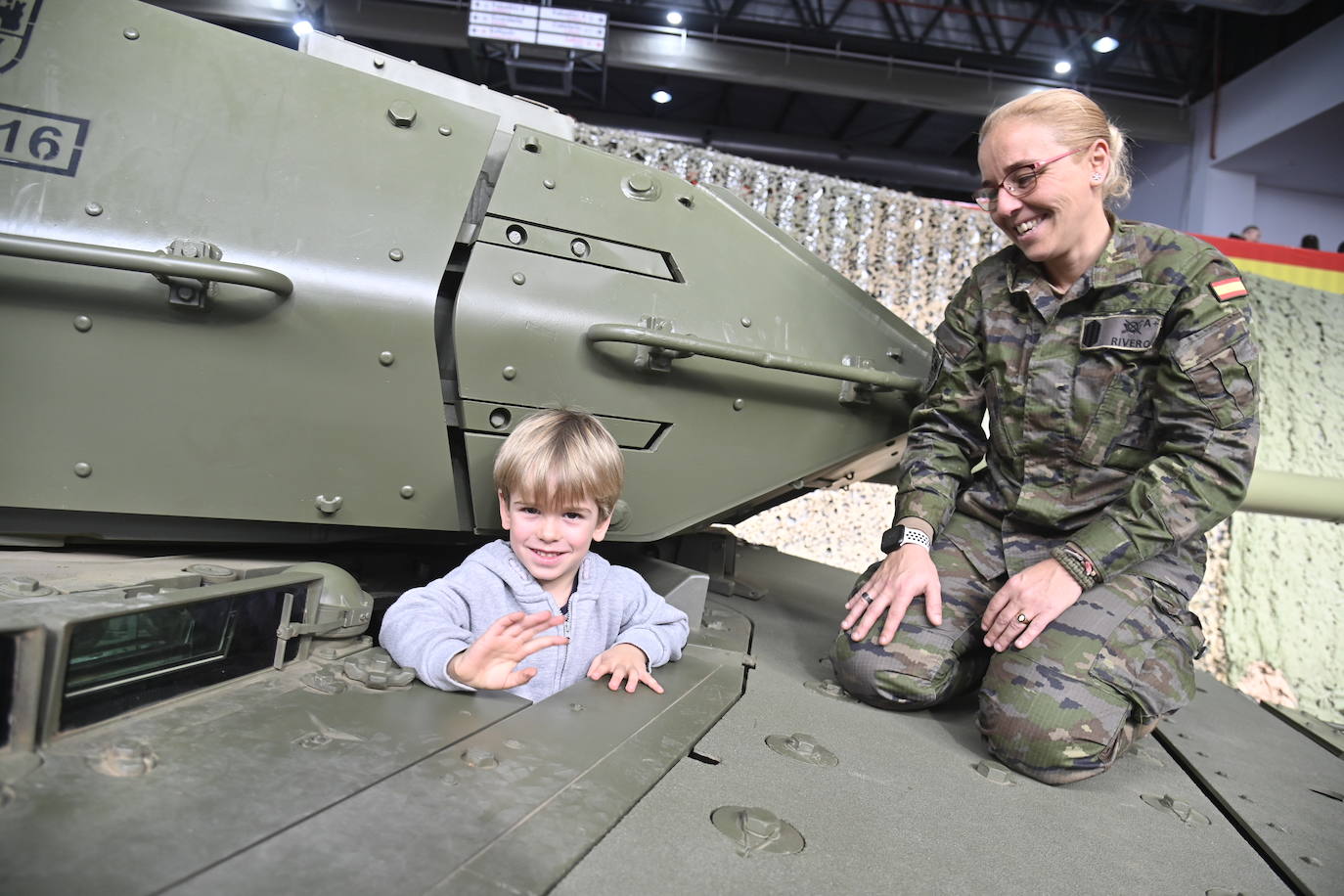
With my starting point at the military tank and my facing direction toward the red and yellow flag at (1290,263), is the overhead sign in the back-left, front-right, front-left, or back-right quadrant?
front-left

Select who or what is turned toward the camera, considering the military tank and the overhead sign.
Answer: the overhead sign

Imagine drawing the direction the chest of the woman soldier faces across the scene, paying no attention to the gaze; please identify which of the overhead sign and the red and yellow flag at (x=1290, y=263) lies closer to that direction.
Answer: the overhead sign

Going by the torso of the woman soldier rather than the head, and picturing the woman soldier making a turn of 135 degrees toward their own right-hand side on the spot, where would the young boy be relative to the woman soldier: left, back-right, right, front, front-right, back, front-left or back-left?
back-left

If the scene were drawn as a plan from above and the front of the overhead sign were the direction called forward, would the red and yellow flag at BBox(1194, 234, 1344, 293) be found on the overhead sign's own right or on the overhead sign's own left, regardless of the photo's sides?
on the overhead sign's own left

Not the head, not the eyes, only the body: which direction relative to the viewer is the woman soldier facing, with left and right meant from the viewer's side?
facing the viewer and to the left of the viewer

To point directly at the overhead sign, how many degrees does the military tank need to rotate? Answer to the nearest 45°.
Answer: approximately 90° to its left

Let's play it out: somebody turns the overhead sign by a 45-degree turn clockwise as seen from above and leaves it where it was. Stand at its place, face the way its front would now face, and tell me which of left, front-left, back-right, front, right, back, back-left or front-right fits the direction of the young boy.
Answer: front-left

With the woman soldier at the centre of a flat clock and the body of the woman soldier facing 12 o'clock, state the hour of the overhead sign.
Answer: The overhead sign is roughly at 3 o'clock from the woman soldier.

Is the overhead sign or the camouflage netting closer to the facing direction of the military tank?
the camouflage netting

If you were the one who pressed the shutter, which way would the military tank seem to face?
facing to the right of the viewer

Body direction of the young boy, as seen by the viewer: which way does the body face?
toward the camera

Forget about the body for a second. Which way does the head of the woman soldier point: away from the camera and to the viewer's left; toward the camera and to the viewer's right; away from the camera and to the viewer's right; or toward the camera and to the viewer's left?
toward the camera and to the viewer's left

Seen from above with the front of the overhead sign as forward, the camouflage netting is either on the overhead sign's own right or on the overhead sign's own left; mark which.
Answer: on the overhead sign's own left

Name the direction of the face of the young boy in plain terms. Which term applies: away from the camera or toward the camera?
toward the camera

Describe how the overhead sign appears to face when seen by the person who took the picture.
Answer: facing the viewer

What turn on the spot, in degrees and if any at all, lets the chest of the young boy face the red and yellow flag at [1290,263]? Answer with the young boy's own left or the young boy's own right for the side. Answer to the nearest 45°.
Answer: approximately 135° to the young boy's own left
